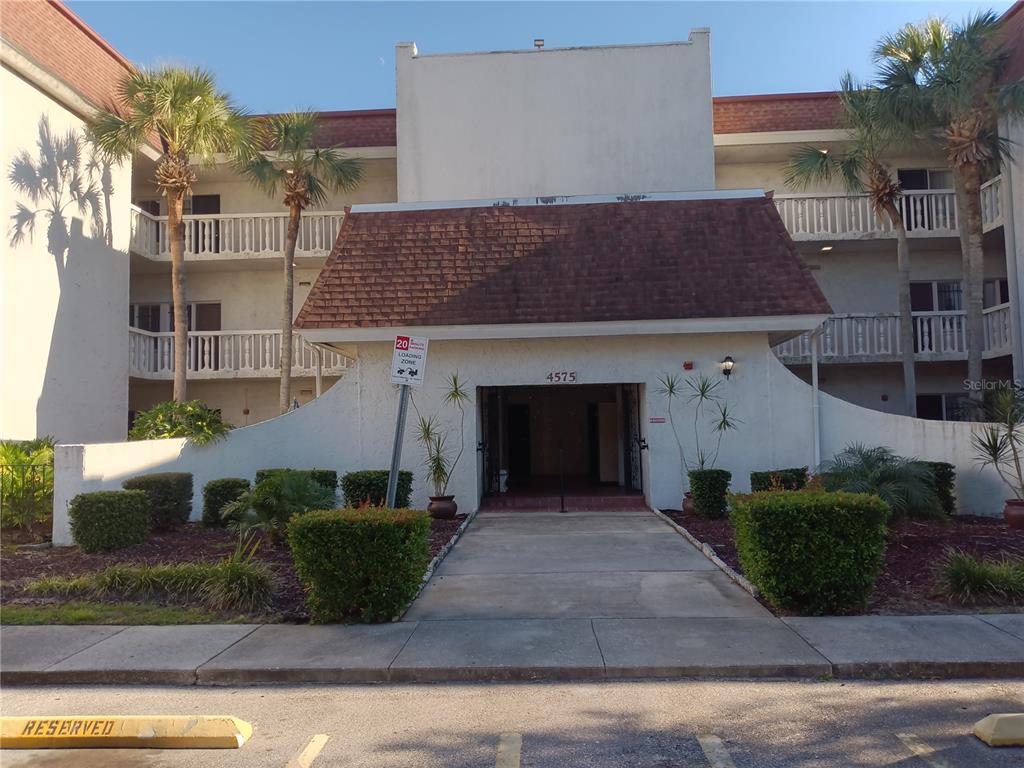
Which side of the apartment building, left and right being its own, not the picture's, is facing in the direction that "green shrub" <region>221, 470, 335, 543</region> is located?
front

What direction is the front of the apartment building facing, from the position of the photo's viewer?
facing the viewer

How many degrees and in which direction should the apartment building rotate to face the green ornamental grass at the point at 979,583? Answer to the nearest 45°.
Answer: approximately 45° to its left

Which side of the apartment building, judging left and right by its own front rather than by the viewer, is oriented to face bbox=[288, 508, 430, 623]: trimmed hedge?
front

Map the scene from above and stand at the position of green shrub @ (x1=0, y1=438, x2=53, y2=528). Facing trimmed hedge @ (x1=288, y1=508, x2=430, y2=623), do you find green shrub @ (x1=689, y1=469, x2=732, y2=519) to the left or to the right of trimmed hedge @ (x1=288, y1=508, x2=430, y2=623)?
left

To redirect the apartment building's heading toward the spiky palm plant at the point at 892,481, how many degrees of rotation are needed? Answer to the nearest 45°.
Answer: approximately 45° to its left

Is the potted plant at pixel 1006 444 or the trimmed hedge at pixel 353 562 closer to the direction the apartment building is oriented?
the trimmed hedge

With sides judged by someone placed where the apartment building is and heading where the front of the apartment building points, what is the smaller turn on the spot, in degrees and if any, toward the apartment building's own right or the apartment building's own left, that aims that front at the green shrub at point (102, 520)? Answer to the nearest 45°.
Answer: approximately 45° to the apartment building's own right

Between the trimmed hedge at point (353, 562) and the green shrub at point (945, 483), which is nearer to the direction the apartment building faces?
the trimmed hedge

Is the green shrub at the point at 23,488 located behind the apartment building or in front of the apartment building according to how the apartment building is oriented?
in front
